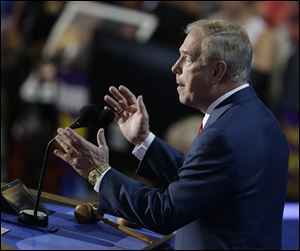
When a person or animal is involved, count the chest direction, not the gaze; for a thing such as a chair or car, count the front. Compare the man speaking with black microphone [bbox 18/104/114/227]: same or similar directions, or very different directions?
very different directions

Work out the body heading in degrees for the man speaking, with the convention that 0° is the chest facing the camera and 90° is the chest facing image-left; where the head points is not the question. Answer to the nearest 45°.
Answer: approximately 90°

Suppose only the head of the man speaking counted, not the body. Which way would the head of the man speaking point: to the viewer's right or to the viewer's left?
to the viewer's left

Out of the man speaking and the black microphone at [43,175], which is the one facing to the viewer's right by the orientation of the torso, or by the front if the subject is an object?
the black microphone

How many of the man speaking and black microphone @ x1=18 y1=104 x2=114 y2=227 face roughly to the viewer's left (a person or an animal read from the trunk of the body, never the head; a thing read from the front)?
1

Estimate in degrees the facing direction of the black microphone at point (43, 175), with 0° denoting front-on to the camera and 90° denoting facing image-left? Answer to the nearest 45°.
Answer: approximately 270°
